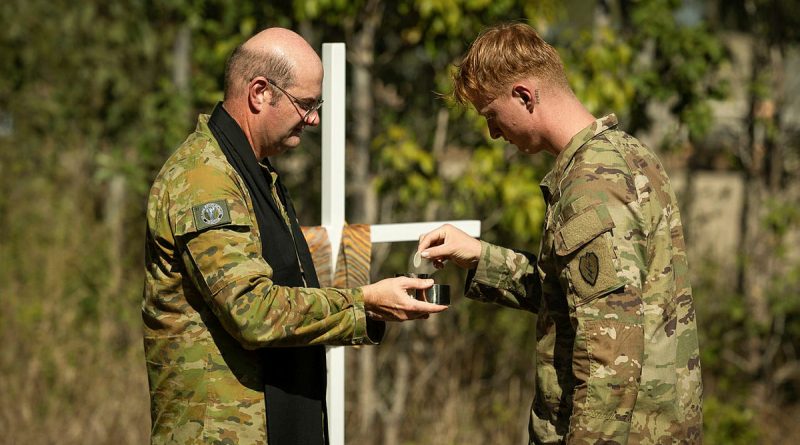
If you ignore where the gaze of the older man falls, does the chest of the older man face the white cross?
no

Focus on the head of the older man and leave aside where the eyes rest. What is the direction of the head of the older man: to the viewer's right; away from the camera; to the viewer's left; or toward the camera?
to the viewer's right

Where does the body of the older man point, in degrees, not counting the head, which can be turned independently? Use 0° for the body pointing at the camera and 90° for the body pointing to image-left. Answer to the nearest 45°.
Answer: approximately 270°
